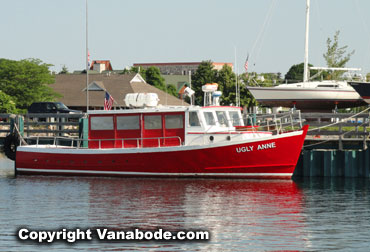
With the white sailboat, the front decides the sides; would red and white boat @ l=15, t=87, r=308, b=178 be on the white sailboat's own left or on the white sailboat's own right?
on the white sailboat's own left

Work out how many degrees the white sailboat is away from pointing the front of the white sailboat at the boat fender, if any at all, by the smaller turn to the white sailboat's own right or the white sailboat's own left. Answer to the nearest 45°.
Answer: approximately 45° to the white sailboat's own left

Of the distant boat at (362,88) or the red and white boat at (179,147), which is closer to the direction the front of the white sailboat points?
the red and white boat

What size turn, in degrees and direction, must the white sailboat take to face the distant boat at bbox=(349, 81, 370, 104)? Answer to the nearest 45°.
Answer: approximately 135° to its left

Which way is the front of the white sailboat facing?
to the viewer's left
